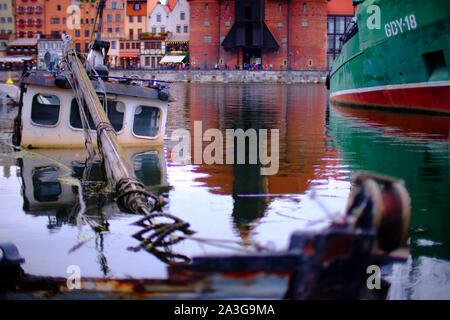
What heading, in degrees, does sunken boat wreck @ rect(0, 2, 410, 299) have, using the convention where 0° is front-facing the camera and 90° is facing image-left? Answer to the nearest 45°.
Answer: approximately 315°
